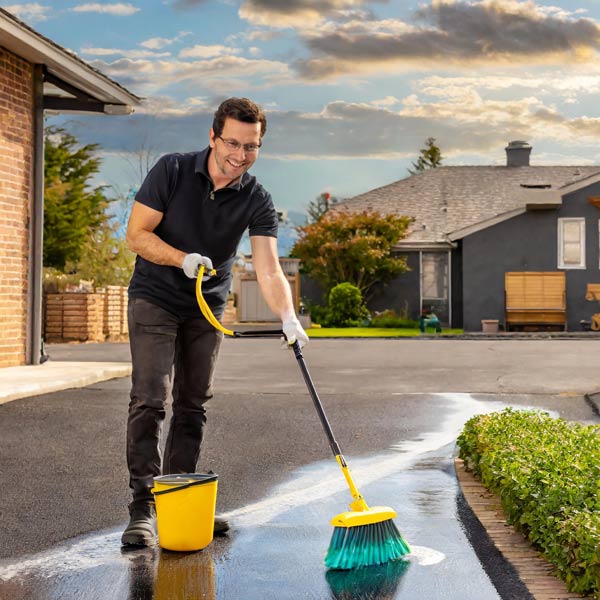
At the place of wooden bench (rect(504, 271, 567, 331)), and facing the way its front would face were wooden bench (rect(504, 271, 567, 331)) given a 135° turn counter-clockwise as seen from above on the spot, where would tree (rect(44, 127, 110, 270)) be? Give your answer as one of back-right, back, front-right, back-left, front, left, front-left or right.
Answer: back-left

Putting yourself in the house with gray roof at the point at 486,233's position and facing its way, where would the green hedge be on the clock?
The green hedge is roughly at 12 o'clock from the house with gray roof.

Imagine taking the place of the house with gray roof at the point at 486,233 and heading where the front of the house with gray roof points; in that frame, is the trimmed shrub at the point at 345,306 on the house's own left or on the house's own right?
on the house's own right

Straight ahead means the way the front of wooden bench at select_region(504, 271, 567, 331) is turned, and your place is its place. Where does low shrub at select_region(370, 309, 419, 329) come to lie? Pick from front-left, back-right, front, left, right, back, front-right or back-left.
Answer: right

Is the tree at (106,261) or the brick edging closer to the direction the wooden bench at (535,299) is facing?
the brick edging

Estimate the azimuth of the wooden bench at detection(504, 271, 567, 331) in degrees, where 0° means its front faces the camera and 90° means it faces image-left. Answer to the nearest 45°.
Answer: approximately 0°

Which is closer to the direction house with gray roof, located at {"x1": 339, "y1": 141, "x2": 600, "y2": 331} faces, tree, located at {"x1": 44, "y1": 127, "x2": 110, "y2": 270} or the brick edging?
the brick edging

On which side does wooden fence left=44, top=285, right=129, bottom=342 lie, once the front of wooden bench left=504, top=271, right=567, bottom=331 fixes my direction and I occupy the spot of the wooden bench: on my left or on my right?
on my right

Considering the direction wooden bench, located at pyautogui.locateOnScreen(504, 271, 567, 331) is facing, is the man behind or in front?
in front

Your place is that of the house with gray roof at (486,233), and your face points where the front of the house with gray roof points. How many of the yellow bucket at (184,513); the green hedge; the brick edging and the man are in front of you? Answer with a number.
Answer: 4

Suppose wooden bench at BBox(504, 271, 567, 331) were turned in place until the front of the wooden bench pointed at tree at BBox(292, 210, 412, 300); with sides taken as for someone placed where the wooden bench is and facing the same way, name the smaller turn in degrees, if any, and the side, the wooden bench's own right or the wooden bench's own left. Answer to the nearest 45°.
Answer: approximately 90° to the wooden bench's own right

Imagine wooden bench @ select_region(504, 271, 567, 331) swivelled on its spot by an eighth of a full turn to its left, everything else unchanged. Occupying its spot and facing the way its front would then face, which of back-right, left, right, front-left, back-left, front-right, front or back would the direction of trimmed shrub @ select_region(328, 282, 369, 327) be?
back-right

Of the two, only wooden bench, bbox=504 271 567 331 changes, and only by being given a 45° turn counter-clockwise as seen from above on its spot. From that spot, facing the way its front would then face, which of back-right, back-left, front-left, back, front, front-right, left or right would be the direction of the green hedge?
front-right
